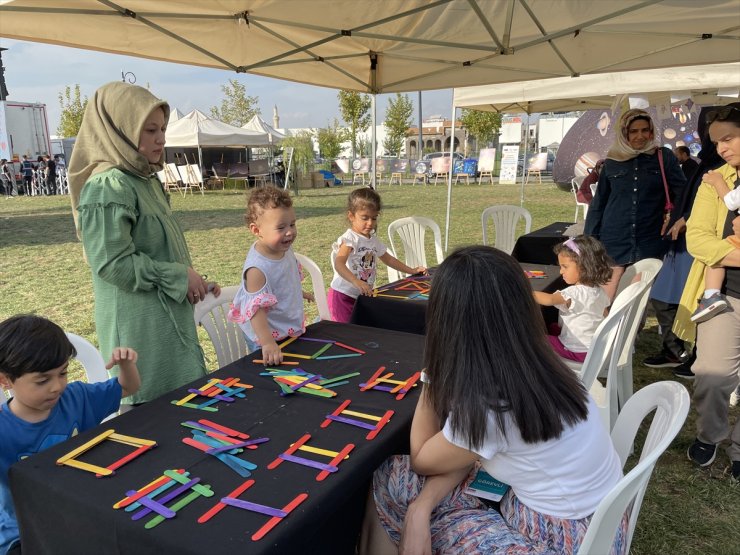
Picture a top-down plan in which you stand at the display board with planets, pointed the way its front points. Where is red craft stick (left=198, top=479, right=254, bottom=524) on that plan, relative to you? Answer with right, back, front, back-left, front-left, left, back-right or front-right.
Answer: front

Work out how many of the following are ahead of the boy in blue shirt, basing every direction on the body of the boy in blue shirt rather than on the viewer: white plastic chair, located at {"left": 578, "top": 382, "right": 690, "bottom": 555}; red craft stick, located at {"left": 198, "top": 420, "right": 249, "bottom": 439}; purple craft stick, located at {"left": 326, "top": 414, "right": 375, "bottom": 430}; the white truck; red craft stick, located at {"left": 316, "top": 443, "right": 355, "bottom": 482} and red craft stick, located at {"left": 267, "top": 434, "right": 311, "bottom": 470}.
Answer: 5

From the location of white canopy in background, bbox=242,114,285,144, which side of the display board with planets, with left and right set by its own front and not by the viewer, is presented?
right

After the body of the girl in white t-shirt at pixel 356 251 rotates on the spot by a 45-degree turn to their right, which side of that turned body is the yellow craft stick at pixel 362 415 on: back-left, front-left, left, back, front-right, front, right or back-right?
front

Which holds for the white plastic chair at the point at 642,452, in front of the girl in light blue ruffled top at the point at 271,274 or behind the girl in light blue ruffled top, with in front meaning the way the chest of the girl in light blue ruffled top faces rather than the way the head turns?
in front

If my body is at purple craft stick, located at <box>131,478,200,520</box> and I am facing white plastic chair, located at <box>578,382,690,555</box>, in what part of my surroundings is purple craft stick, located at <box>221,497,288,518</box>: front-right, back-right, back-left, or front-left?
front-right

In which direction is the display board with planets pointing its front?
toward the camera

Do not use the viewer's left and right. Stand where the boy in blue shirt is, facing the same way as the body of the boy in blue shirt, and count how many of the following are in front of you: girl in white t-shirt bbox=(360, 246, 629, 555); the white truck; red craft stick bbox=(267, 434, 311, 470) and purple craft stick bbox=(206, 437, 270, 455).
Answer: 3

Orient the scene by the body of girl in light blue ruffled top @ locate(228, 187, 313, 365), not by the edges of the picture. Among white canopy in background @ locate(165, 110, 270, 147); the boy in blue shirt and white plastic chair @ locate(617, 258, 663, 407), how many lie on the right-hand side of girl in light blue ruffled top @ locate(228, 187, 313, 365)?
1

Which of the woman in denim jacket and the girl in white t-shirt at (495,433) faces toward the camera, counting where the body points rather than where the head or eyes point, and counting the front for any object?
the woman in denim jacket

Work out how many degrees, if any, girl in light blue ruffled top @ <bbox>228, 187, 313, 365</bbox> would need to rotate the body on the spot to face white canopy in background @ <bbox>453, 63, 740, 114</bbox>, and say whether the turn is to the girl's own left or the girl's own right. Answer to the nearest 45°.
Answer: approximately 90° to the girl's own left

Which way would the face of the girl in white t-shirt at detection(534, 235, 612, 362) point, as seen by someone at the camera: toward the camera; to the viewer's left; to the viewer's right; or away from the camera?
to the viewer's left

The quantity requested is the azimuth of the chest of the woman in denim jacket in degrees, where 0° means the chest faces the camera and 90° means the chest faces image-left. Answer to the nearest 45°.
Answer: approximately 0°

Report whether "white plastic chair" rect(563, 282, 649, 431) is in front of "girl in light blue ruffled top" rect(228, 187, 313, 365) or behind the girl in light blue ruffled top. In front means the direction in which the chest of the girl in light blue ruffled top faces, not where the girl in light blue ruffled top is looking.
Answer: in front

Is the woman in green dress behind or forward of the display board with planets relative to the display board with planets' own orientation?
forward

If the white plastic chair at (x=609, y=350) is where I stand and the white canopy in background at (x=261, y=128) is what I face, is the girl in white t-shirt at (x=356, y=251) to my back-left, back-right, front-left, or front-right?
front-left

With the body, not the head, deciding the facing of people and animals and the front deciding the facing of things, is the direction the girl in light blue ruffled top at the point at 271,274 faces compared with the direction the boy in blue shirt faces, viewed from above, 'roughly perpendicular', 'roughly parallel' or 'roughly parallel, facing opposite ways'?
roughly parallel

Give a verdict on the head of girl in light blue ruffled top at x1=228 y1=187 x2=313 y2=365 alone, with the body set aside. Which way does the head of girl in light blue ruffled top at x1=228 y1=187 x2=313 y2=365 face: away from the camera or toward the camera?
toward the camera

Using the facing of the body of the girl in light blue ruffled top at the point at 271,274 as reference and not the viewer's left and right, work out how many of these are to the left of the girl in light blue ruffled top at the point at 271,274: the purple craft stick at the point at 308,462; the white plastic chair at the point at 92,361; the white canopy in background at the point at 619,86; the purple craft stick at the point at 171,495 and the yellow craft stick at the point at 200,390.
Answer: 1
